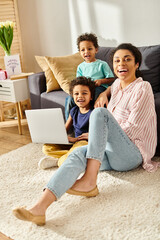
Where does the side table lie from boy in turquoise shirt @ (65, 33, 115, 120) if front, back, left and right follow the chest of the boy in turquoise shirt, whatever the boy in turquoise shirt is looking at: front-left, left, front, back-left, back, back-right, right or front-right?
right

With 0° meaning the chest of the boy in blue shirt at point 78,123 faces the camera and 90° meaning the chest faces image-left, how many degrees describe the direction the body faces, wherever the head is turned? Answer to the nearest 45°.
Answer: approximately 45°

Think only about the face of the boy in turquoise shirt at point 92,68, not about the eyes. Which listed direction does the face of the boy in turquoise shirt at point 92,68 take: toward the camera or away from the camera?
toward the camera

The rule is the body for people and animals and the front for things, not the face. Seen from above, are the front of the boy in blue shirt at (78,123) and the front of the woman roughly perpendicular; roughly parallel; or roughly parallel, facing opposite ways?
roughly parallel

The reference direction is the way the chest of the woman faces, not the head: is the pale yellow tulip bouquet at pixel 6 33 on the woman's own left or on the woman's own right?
on the woman's own right

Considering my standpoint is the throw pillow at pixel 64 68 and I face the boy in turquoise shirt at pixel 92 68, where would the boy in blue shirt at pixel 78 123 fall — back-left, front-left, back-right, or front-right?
front-right

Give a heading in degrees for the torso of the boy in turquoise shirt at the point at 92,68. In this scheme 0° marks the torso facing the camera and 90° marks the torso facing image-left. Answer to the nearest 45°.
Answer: approximately 45°

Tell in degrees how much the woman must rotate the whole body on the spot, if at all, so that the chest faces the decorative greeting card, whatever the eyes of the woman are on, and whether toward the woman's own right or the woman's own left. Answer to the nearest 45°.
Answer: approximately 90° to the woman's own right

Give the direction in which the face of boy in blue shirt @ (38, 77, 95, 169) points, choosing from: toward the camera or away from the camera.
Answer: toward the camera

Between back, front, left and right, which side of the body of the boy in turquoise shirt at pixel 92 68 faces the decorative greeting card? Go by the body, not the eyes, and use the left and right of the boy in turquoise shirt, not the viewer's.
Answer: right

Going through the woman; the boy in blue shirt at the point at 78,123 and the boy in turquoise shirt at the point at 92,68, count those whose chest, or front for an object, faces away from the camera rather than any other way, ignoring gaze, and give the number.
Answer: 0

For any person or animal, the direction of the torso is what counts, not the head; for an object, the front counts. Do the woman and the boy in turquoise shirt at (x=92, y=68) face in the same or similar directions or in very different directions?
same or similar directions

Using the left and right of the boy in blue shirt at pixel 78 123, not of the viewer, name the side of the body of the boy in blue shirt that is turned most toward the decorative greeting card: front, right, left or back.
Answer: right

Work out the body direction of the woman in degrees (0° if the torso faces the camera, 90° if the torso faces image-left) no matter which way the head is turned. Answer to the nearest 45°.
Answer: approximately 45°

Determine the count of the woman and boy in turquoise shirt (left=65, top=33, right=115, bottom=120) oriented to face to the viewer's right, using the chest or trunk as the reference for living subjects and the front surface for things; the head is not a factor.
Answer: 0
